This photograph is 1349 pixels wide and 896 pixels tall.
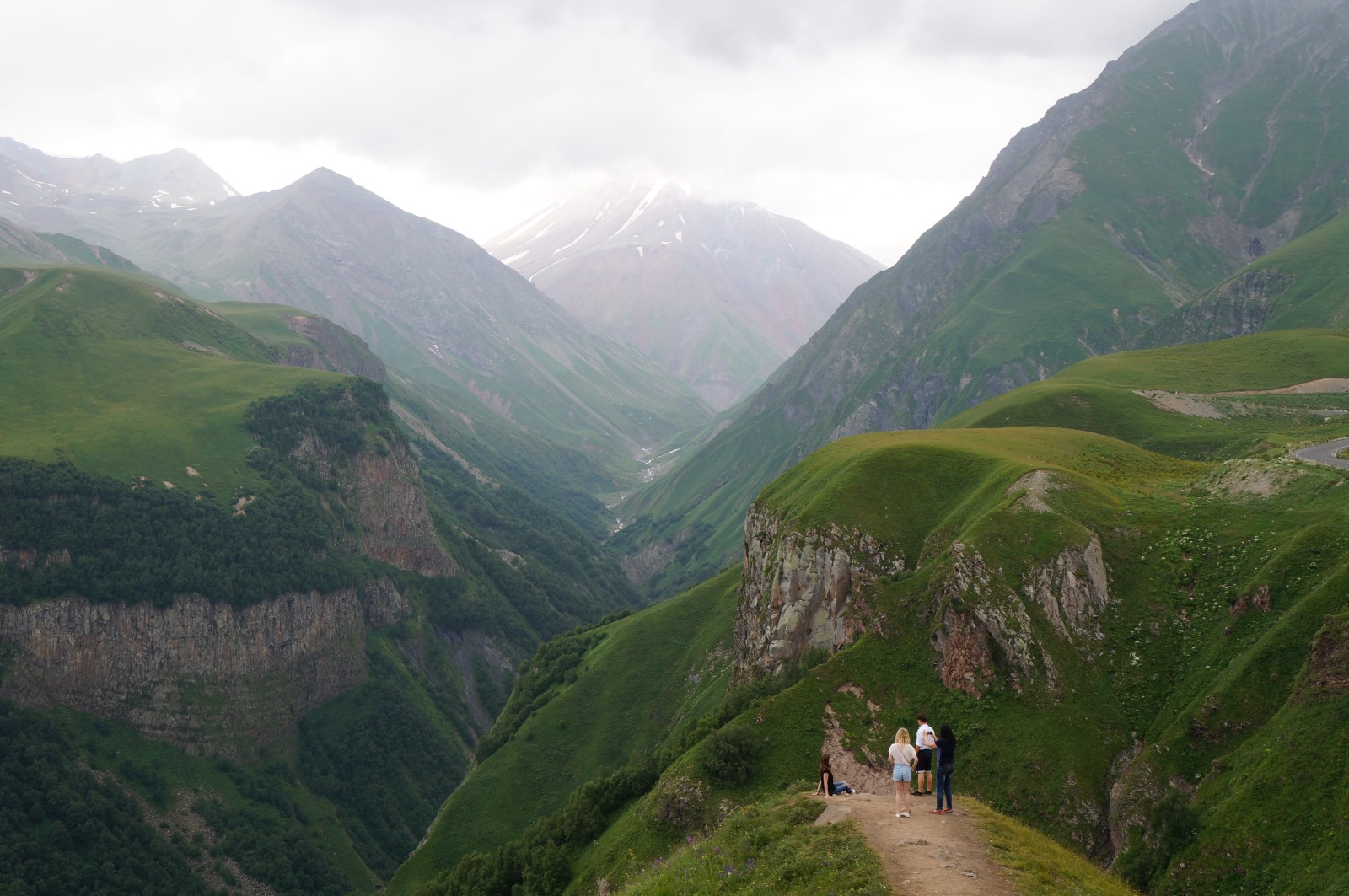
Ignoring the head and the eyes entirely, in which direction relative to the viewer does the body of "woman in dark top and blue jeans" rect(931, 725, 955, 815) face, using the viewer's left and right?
facing away from the viewer and to the left of the viewer

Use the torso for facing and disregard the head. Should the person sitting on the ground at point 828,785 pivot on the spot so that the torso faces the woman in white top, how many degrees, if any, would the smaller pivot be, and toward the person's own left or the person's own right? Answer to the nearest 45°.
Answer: approximately 45° to the person's own right

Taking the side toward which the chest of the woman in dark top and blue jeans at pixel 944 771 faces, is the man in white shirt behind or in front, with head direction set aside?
in front

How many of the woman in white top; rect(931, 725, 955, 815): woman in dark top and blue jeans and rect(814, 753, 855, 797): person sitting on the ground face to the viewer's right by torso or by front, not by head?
1

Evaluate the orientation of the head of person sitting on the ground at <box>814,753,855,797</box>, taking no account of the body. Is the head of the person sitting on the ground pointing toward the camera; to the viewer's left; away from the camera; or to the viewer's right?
to the viewer's right

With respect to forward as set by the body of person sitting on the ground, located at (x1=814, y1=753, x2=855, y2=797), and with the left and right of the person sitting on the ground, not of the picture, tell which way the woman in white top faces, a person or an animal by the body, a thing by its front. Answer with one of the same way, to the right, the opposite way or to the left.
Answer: to the left

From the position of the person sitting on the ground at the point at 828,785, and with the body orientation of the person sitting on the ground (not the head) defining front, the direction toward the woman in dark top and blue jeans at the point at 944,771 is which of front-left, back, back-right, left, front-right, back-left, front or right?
front-right

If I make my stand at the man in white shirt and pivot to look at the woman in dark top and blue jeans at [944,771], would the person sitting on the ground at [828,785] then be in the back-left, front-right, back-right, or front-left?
back-right

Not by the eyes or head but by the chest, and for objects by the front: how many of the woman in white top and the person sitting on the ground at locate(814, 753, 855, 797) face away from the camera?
1

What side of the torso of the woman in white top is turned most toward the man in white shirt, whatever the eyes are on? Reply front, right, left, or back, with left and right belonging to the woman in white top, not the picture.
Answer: front

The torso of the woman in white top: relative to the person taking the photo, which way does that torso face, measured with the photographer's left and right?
facing away from the viewer

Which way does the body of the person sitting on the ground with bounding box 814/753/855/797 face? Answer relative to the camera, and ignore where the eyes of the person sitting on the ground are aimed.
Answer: to the viewer's right
